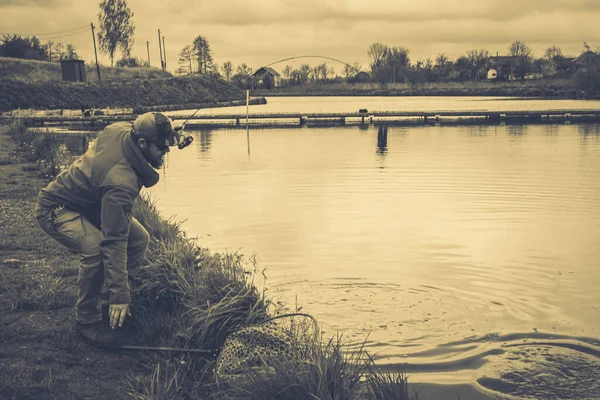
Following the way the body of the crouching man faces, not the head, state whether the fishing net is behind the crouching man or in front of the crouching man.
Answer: in front

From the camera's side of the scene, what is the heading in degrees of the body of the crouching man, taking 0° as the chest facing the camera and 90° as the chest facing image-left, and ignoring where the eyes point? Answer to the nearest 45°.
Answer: approximately 270°

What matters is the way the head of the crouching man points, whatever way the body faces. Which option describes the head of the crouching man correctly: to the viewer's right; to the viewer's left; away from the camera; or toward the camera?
to the viewer's right
